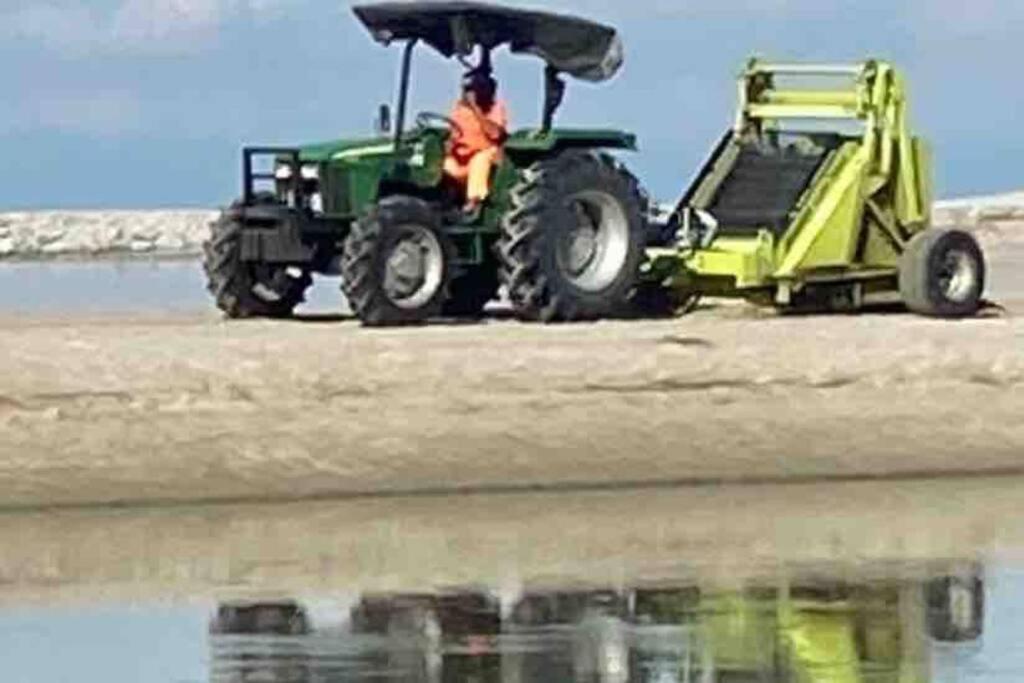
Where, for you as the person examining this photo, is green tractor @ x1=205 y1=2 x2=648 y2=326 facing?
facing the viewer and to the left of the viewer
